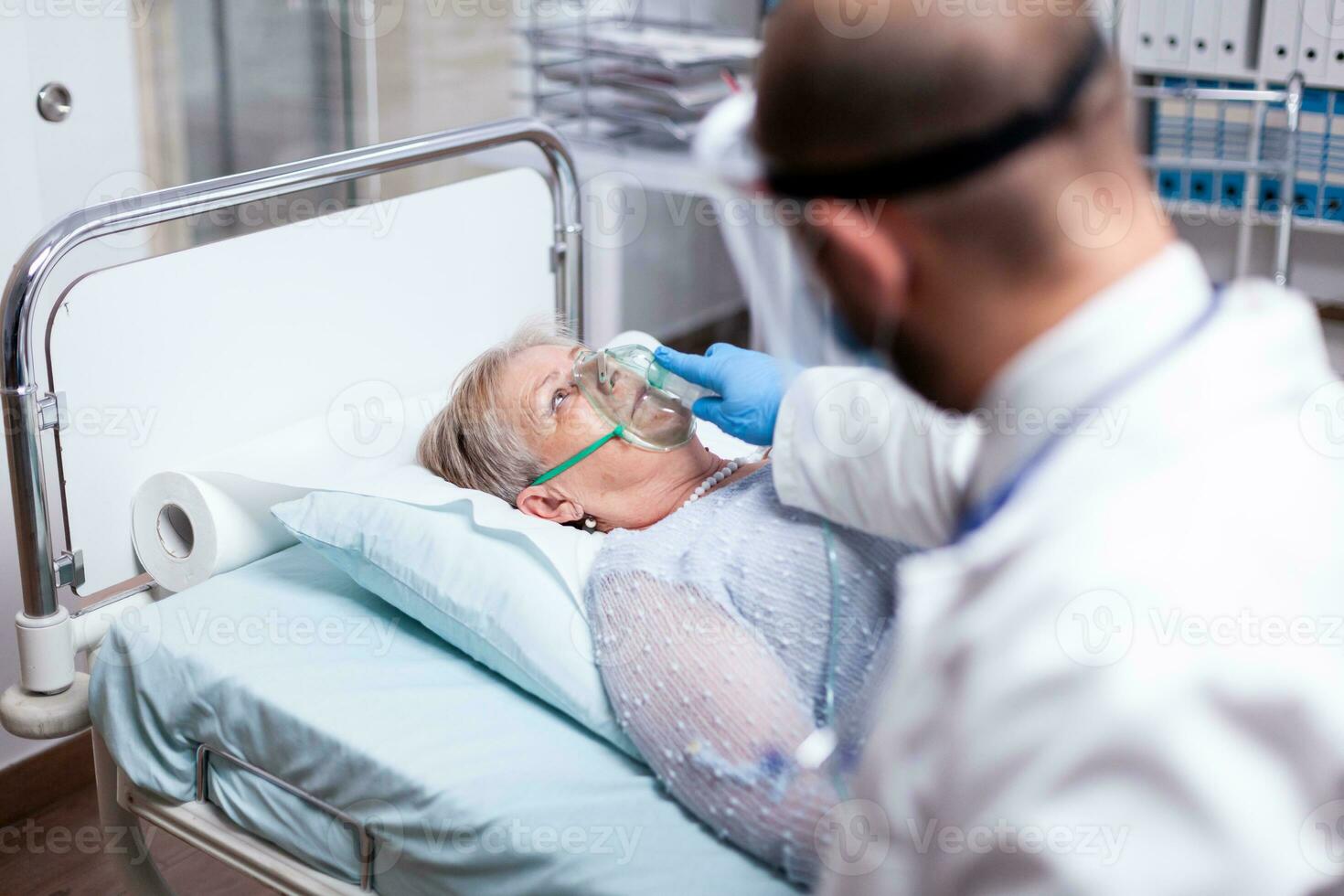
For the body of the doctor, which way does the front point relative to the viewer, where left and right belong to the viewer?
facing away from the viewer and to the left of the viewer

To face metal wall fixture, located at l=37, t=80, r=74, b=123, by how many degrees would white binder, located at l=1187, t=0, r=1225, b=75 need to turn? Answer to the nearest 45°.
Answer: approximately 45° to its right

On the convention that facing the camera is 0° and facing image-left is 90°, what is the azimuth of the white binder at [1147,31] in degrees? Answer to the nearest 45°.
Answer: approximately 0°

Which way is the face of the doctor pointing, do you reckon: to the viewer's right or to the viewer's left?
to the viewer's left

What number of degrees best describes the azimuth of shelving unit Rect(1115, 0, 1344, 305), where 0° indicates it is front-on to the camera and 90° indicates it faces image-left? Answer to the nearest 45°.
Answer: approximately 0°

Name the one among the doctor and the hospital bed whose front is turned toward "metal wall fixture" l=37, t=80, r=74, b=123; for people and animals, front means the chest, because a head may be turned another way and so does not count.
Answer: the doctor
